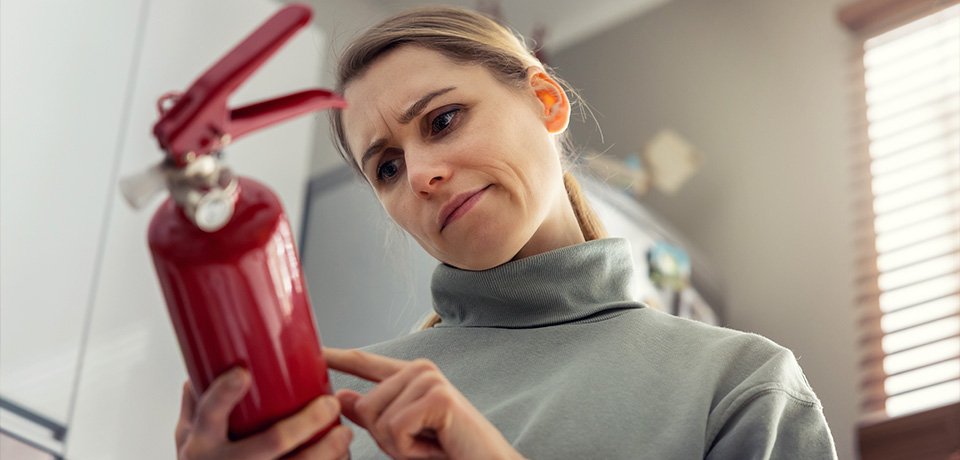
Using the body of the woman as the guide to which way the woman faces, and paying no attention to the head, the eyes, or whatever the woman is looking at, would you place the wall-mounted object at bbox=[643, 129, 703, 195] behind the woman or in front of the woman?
behind

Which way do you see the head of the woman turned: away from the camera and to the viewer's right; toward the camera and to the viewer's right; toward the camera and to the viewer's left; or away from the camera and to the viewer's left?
toward the camera and to the viewer's left

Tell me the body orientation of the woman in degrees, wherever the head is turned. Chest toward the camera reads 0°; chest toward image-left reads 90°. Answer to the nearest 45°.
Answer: approximately 45°

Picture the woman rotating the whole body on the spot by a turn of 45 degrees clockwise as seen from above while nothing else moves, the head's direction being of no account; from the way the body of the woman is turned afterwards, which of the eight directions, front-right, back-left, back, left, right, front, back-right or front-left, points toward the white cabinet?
front-right

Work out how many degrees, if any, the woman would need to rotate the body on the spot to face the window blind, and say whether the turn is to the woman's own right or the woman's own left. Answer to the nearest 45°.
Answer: approximately 180°
